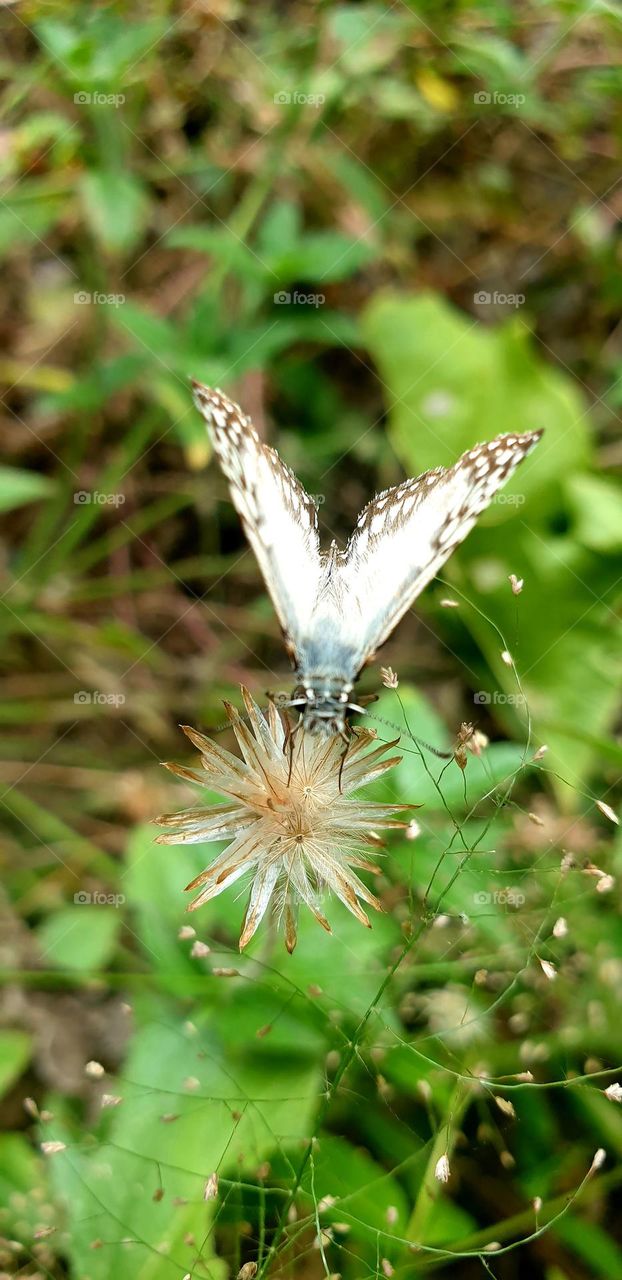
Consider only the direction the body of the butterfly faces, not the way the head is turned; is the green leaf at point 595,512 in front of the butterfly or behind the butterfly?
behind

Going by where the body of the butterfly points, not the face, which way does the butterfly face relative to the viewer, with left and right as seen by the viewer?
facing the viewer

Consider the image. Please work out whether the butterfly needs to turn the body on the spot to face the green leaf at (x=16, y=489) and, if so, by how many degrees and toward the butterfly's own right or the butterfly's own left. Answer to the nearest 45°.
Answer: approximately 135° to the butterfly's own right

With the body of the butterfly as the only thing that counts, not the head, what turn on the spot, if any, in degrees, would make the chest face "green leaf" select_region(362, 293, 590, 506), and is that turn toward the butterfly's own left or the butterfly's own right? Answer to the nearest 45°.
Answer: approximately 180°
